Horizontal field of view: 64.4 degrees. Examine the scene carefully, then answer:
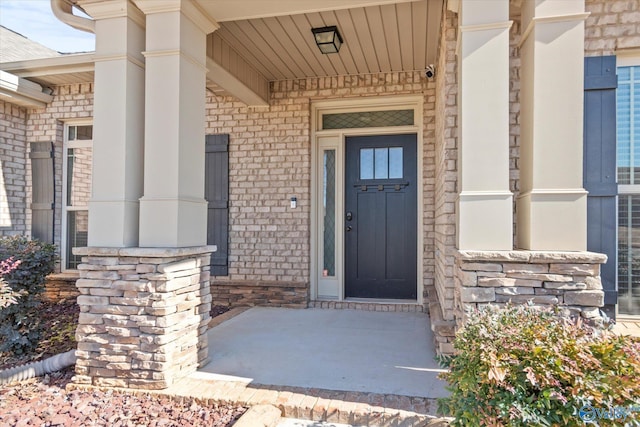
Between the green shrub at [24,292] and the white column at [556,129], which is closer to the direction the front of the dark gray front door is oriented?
the white column

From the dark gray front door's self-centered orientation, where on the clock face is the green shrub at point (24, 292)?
The green shrub is roughly at 2 o'clock from the dark gray front door.

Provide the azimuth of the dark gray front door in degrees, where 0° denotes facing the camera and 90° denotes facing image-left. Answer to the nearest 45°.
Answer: approximately 0°

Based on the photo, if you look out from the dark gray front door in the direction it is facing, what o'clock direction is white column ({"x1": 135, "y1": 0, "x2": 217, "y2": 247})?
The white column is roughly at 1 o'clock from the dark gray front door.

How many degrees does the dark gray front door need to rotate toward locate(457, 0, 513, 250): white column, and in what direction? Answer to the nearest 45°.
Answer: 0° — it already faces it
